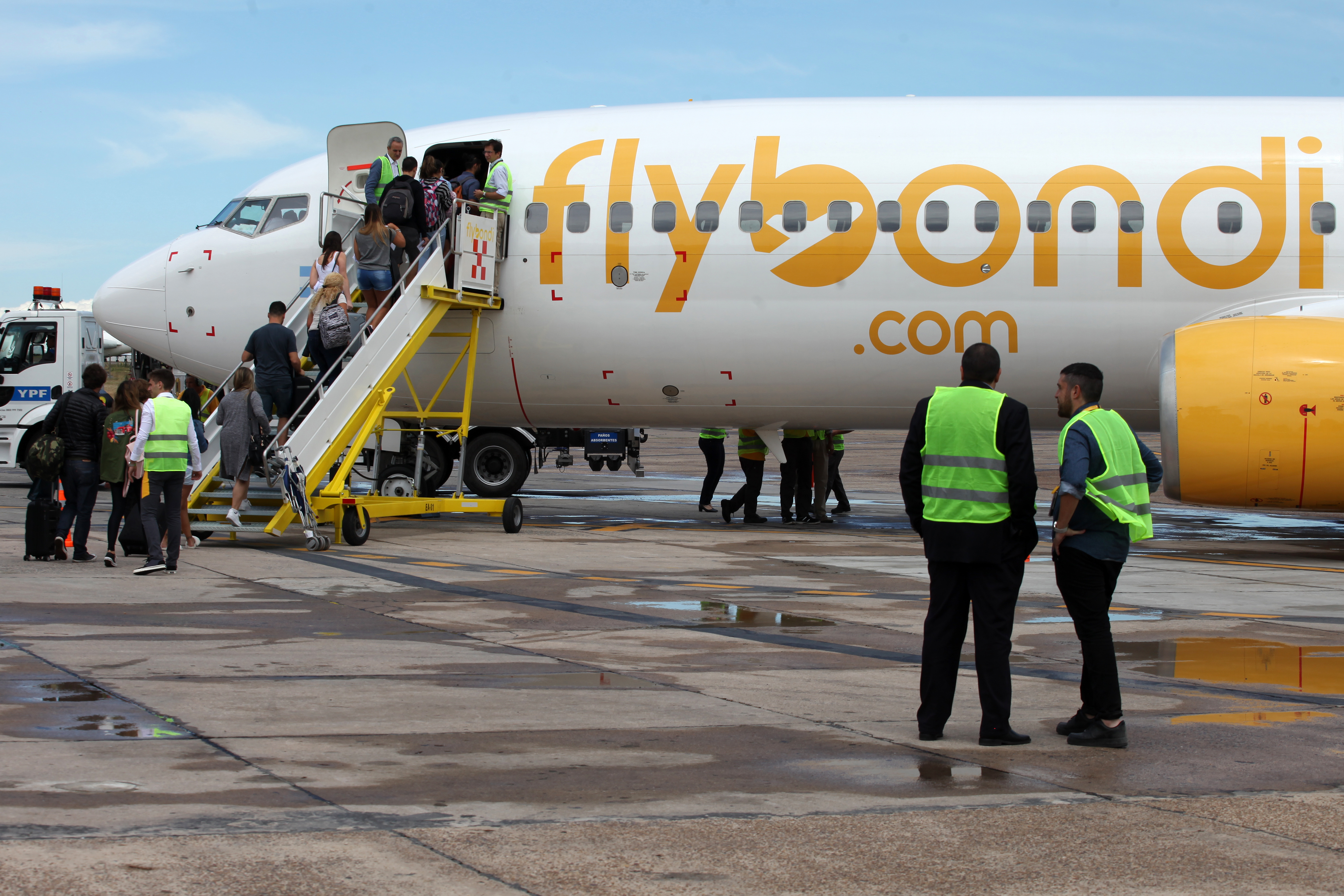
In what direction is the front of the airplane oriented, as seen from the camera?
facing to the left of the viewer

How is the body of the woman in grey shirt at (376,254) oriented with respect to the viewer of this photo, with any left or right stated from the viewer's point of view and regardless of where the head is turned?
facing away from the viewer

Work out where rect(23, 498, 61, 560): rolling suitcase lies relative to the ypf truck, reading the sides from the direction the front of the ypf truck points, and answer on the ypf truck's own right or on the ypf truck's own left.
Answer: on the ypf truck's own left

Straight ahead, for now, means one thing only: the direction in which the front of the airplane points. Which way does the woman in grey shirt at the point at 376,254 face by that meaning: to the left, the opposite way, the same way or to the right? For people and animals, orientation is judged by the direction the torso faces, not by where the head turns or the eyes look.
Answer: to the right

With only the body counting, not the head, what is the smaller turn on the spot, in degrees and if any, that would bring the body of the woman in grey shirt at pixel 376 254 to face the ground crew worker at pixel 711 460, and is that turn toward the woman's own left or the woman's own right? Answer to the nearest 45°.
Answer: approximately 45° to the woman's own right

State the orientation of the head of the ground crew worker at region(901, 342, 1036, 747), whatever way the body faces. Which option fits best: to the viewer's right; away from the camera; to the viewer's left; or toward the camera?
away from the camera

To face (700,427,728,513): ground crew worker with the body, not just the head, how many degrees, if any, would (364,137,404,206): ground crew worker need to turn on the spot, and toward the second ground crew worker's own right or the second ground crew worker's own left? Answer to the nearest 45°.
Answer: approximately 90° to the second ground crew worker's own left

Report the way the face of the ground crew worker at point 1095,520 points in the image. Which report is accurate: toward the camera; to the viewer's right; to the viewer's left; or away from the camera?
to the viewer's left
